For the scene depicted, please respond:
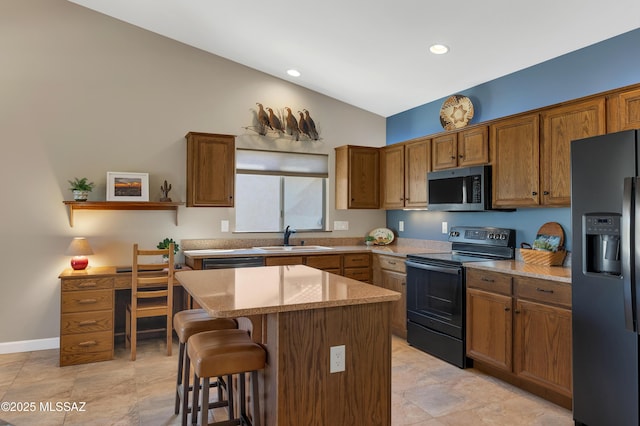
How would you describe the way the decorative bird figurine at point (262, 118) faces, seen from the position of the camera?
facing to the left of the viewer

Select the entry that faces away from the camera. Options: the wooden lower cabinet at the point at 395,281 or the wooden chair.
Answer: the wooden chair

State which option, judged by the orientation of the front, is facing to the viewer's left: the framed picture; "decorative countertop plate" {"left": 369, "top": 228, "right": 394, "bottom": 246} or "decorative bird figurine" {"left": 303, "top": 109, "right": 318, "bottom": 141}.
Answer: the decorative bird figurine

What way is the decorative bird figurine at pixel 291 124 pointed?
to the viewer's left

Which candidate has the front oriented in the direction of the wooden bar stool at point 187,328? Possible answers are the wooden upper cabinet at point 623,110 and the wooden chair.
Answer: the wooden upper cabinet

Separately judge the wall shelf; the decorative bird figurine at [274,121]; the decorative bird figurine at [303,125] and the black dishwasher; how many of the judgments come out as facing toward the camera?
2

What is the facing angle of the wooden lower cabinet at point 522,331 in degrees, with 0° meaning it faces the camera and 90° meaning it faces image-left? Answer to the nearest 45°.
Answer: approximately 45°

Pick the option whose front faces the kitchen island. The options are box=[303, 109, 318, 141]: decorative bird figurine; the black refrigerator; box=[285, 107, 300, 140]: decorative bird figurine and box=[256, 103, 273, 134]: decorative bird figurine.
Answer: the black refrigerator

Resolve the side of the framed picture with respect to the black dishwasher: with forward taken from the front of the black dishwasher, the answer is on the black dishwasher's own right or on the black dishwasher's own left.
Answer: on the black dishwasher's own right

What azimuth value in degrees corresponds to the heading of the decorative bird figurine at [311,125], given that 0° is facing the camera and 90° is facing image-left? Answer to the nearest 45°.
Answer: approximately 90°

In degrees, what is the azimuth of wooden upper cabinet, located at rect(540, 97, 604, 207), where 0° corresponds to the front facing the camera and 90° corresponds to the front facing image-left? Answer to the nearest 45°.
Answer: approximately 45°
